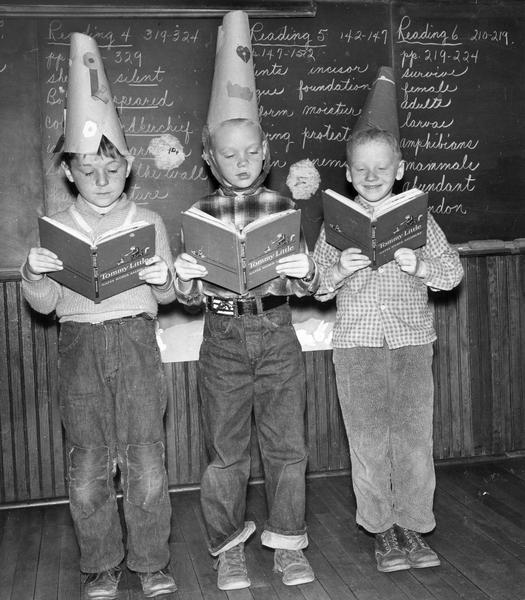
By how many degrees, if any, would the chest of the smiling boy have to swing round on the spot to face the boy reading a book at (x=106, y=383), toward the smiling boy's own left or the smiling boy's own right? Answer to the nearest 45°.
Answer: approximately 90° to the smiling boy's own right

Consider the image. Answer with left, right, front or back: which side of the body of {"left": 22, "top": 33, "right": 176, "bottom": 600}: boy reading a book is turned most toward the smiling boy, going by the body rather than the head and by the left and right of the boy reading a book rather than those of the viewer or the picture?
left

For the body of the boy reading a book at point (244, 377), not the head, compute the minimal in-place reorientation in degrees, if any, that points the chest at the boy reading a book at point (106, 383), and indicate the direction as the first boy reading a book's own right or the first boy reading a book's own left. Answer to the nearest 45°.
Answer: approximately 90° to the first boy reading a book's own right

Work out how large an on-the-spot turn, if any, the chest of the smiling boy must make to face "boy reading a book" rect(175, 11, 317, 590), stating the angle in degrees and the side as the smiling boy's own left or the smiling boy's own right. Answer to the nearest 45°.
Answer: approximately 90° to the smiling boy's own right

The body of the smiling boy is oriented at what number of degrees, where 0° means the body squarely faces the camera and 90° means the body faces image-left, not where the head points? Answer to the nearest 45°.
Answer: approximately 0°

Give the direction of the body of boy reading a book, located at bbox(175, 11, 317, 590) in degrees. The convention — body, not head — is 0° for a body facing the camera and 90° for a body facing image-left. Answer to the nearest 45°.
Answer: approximately 0°

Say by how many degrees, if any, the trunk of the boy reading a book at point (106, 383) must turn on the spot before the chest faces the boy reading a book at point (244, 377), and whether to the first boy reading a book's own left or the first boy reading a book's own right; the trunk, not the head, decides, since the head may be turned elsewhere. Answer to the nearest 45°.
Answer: approximately 90° to the first boy reading a book's own left

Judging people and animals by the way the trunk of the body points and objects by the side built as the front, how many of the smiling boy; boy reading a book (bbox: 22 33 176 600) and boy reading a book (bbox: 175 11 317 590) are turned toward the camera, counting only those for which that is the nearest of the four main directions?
3
